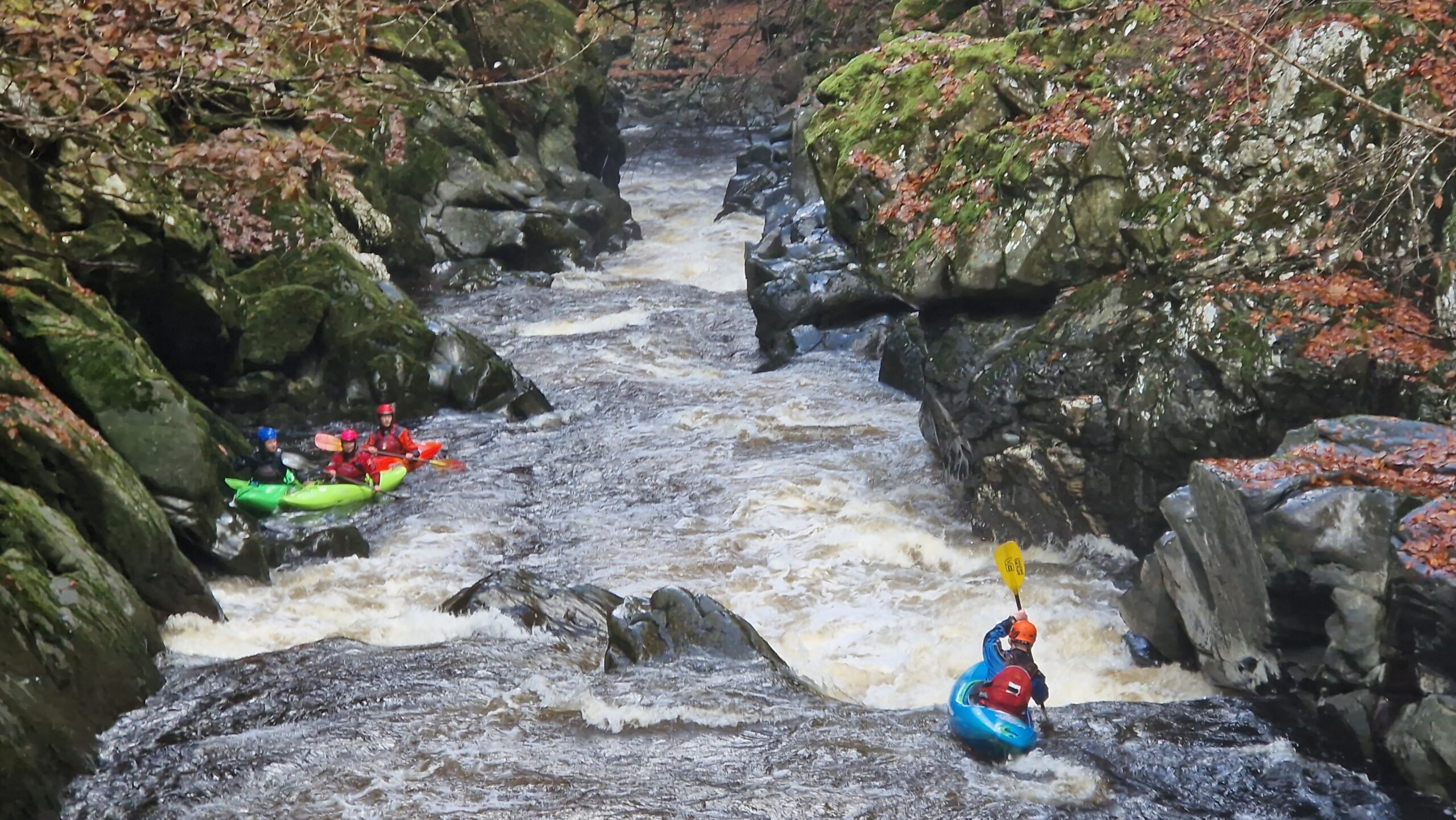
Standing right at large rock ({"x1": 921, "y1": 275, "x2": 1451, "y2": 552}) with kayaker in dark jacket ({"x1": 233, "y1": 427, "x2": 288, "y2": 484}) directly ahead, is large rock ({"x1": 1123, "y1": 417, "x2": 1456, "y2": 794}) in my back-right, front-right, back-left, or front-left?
back-left

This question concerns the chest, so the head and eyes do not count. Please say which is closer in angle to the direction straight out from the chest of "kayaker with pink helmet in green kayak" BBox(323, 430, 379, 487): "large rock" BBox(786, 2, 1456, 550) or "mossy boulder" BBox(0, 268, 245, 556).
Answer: the mossy boulder

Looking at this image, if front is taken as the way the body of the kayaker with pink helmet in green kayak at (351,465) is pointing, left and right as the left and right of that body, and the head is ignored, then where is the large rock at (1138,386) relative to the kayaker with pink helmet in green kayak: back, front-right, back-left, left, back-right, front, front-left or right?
left

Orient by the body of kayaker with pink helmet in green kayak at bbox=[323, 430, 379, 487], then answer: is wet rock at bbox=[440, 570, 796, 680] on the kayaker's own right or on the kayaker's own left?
on the kayaker's own left

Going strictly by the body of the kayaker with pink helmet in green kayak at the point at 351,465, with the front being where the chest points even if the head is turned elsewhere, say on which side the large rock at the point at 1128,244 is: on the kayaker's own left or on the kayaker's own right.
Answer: on the kayaker's own left

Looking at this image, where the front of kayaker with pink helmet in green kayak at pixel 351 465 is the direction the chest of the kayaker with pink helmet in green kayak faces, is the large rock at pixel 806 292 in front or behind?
behind

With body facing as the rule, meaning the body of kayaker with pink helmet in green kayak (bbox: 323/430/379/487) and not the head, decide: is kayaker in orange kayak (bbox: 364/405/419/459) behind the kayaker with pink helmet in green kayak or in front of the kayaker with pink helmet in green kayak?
behind

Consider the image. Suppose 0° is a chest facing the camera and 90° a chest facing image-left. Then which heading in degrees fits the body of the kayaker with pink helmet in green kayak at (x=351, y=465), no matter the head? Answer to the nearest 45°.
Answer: approximately 45°
